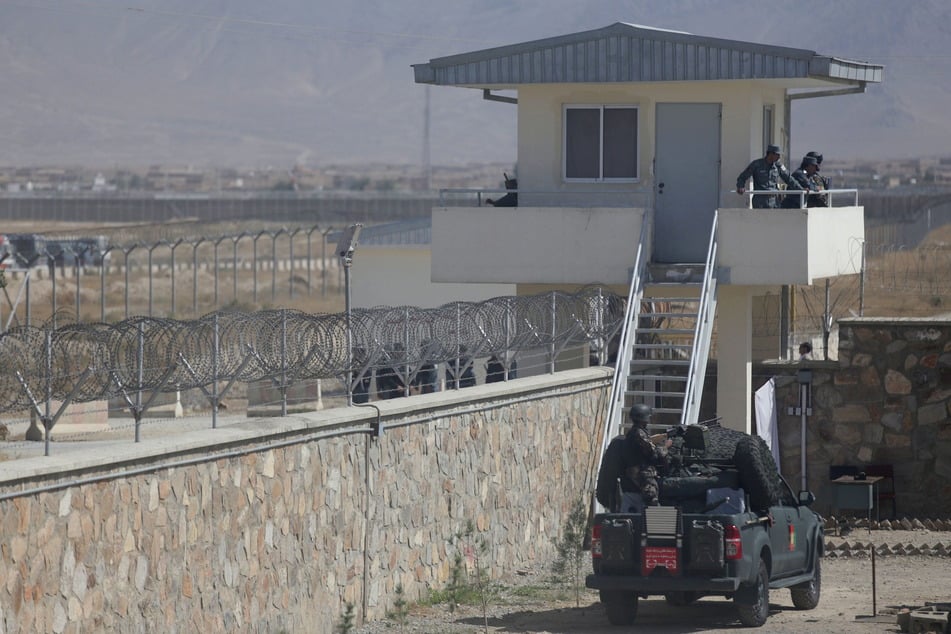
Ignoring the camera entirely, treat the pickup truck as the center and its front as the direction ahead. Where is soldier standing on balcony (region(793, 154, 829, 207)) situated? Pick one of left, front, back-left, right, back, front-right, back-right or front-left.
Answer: front-left

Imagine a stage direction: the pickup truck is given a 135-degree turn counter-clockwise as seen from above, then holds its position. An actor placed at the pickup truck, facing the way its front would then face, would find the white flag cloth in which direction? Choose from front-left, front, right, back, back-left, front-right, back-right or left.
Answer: right

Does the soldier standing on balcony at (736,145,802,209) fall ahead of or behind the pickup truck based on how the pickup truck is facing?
ahead

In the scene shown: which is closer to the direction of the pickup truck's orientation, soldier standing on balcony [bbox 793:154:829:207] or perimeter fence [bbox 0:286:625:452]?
the soldier standing on balcony

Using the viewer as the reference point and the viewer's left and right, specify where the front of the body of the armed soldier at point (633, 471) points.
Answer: facing away from the viewer and to the right of the viewer

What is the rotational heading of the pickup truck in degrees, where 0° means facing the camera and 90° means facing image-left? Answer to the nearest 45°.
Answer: approximately 225°

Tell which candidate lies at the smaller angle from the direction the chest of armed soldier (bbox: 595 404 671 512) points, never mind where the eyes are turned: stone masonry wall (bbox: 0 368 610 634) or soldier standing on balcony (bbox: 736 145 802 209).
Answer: the soldier standing on balcony
